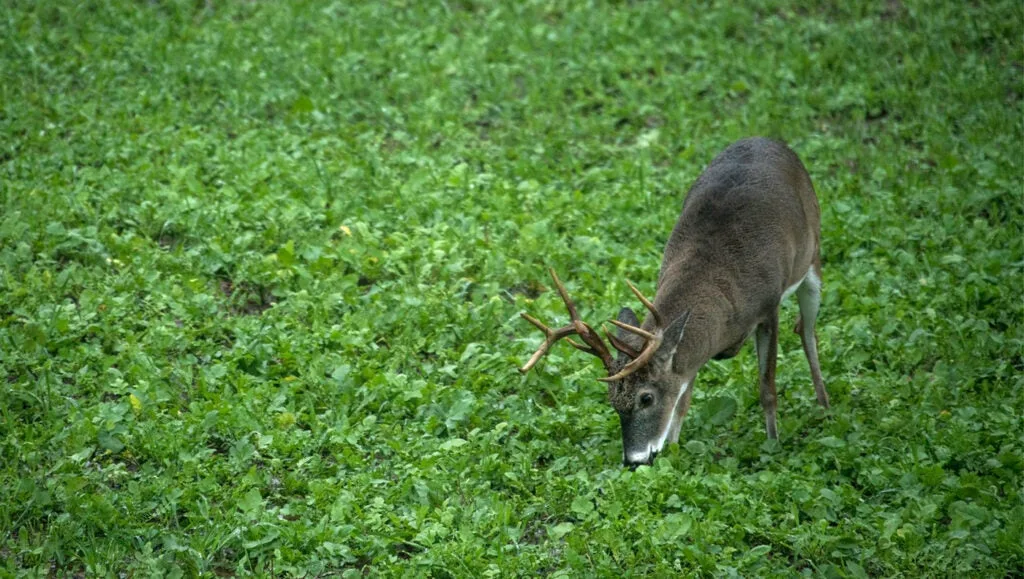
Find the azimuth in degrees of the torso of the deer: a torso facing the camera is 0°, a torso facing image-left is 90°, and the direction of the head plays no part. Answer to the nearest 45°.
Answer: approximately 45°
